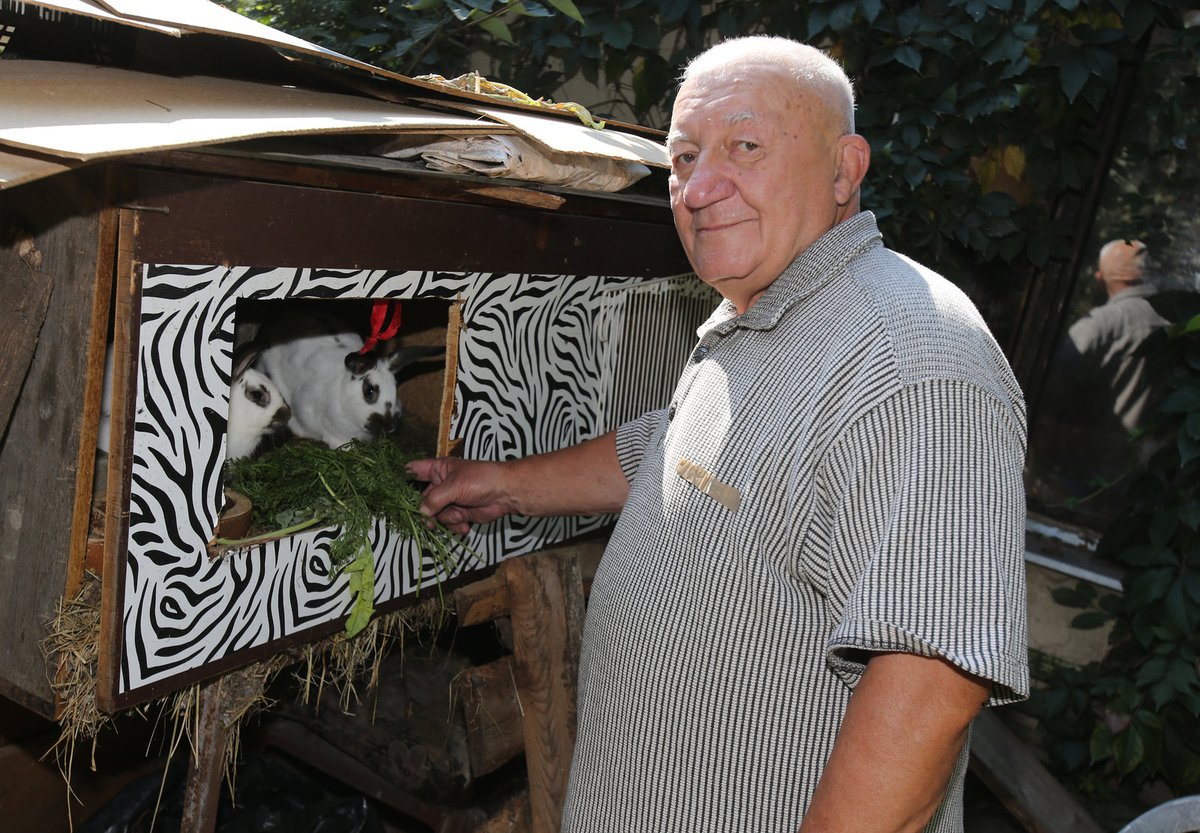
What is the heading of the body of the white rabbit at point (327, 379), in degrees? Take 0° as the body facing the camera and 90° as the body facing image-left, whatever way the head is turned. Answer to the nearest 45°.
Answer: approximately 315°

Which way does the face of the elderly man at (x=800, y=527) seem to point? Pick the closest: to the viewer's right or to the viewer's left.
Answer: to the viewer's left

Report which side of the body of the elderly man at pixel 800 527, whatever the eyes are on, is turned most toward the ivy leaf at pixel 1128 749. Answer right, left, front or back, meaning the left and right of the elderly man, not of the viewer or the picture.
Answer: back

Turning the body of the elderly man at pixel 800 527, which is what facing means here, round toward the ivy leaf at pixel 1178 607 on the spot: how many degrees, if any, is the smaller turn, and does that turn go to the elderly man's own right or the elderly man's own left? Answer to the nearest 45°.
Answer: approximately 180°

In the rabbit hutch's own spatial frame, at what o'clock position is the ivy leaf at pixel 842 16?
The ivy leaf is roughly at 9 o'clock from the rabbit hutch.

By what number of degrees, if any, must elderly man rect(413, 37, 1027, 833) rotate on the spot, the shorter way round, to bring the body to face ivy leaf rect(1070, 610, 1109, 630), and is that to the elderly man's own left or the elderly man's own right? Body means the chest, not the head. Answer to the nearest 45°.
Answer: approximately 180°

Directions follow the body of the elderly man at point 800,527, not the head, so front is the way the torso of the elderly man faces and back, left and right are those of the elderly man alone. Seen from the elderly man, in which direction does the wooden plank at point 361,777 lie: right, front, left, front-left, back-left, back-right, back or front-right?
right

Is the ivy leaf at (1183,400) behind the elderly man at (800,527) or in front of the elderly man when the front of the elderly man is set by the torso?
behind

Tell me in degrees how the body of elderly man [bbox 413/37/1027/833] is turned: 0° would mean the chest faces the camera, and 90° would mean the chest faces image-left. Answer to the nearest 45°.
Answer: approximately 45°
